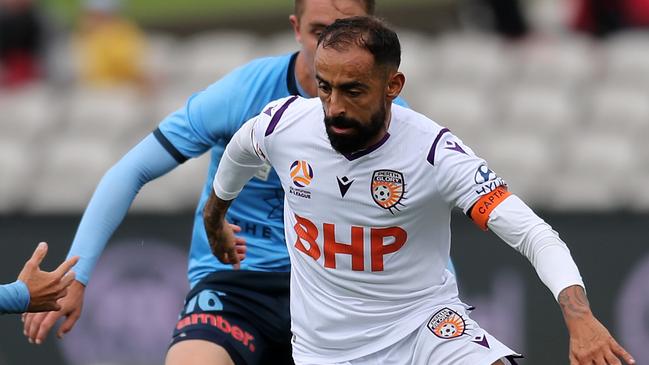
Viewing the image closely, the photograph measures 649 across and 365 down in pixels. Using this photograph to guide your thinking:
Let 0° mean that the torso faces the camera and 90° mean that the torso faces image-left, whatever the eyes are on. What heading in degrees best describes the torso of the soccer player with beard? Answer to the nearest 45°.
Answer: approximately 45°

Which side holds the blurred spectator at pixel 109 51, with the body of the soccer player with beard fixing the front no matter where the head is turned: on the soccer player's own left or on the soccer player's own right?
on the soccer player's own right

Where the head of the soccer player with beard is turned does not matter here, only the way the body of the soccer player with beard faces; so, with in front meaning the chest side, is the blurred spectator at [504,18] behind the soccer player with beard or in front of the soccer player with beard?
behind

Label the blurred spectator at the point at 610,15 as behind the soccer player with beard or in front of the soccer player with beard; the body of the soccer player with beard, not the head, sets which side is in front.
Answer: behind
